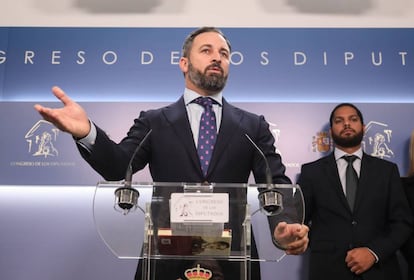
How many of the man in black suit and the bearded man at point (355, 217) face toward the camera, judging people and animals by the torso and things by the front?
2

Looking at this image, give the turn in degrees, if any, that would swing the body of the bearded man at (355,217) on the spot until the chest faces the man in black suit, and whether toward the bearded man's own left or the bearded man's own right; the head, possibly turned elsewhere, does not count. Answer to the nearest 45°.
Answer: approximately 45° to the bearded man's own right

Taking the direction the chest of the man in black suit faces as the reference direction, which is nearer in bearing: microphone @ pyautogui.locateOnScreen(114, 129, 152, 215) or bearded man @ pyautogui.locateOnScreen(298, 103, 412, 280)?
the microphone

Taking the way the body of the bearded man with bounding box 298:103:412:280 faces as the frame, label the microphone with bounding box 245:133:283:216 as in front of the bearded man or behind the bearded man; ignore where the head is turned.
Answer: in front

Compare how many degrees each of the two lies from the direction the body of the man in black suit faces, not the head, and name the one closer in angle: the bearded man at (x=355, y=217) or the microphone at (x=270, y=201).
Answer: the microphone

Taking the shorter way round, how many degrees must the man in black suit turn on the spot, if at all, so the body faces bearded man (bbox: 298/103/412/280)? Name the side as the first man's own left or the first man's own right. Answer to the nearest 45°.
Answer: approximately 135° to the first man's own left

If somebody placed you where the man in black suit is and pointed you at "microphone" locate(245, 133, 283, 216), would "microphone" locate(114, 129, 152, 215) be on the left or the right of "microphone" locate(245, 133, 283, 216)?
right

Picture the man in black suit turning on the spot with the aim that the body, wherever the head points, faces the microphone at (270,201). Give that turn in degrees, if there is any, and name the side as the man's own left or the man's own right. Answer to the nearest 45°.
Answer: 0° — they already face it
